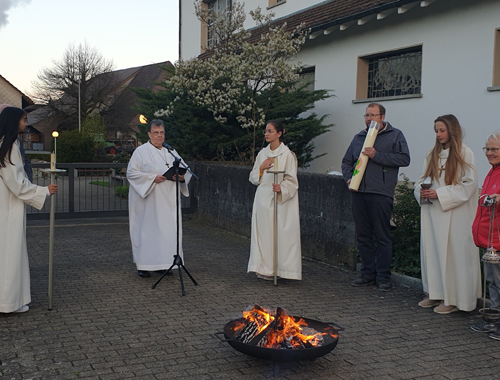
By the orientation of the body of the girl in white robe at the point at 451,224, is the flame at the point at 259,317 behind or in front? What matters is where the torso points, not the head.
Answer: in front

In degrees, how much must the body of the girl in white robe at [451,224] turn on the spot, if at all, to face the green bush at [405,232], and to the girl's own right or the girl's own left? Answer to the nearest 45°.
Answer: approximately 135° to the girl's own right

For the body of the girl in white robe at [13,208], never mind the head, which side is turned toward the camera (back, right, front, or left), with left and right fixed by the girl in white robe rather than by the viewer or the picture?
right

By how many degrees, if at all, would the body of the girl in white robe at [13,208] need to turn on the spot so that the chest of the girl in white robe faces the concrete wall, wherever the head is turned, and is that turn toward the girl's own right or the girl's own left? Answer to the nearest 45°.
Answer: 0° — they already face it

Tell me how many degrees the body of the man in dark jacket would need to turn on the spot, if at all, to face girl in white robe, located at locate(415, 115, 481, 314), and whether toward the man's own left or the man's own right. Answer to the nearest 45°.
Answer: approximately 90° to the man's own left

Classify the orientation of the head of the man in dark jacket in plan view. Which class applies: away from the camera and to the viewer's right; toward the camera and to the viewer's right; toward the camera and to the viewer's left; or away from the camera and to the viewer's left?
toward the camera and to the viewer's left

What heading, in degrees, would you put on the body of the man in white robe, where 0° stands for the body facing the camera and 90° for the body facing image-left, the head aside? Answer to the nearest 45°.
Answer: approximately 315°

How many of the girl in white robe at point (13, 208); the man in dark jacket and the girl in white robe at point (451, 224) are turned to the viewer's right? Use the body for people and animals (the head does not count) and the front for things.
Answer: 1

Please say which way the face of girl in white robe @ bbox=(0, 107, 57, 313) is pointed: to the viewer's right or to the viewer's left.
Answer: to the viewer's right

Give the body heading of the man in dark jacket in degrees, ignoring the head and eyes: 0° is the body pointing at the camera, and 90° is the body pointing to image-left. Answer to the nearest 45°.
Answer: approximately 45°

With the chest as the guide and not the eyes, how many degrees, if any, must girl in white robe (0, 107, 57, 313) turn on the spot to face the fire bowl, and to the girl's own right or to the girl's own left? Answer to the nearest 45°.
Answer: approximately 45° to the girl's own right

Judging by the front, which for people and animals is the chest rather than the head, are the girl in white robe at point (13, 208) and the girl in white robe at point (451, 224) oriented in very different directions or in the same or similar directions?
very different directions

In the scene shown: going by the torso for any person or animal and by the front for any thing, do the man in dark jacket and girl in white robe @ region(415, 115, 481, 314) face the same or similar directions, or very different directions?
same or similar directions

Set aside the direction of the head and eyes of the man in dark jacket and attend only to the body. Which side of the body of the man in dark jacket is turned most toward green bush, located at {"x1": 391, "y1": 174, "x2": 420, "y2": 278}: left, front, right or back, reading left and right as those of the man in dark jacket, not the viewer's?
back

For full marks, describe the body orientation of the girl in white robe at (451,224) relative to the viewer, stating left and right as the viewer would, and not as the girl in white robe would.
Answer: facing the viewer and to the left of the viewer
